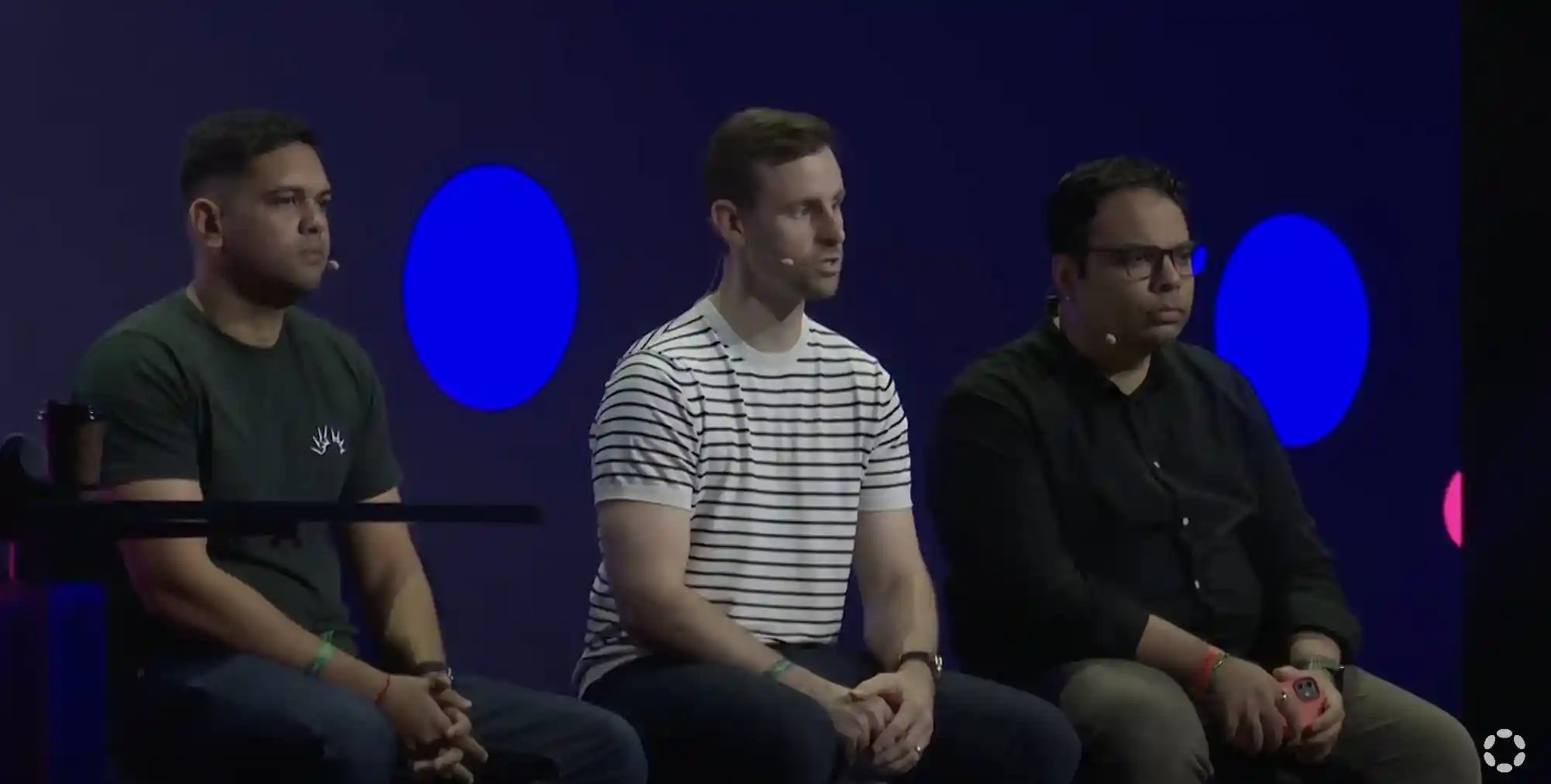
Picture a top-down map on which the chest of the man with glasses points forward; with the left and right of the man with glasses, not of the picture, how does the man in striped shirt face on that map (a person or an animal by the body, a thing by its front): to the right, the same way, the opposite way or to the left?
the same way

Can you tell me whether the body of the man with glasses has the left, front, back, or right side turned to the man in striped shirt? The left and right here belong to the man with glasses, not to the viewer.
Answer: right

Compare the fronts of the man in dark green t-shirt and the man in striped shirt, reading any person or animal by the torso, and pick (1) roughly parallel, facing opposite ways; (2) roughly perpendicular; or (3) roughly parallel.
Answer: roughly parallel

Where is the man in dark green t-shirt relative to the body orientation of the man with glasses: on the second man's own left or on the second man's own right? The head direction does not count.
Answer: on the second man's own right

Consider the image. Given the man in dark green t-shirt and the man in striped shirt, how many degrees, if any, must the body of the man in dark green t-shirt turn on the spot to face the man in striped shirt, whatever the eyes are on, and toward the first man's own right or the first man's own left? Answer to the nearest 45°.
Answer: approximately 45° to the first man's own left

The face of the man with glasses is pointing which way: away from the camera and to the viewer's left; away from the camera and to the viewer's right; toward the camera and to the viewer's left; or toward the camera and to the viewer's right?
toward the camera and to the viewer's right

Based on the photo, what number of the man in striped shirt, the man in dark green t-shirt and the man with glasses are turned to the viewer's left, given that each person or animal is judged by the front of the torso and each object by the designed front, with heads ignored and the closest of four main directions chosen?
0

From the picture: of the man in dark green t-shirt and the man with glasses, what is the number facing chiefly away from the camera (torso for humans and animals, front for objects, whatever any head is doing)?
0

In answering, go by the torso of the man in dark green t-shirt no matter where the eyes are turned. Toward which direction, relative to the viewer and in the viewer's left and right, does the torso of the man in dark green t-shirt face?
facing the viewer and to the right of the viewer

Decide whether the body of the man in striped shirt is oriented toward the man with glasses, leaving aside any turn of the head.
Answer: no

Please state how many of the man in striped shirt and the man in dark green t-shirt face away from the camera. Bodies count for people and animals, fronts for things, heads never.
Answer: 0
